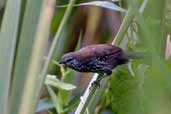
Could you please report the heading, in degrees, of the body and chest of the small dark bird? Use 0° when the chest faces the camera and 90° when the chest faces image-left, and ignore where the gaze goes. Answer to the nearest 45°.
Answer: approximately 90°
